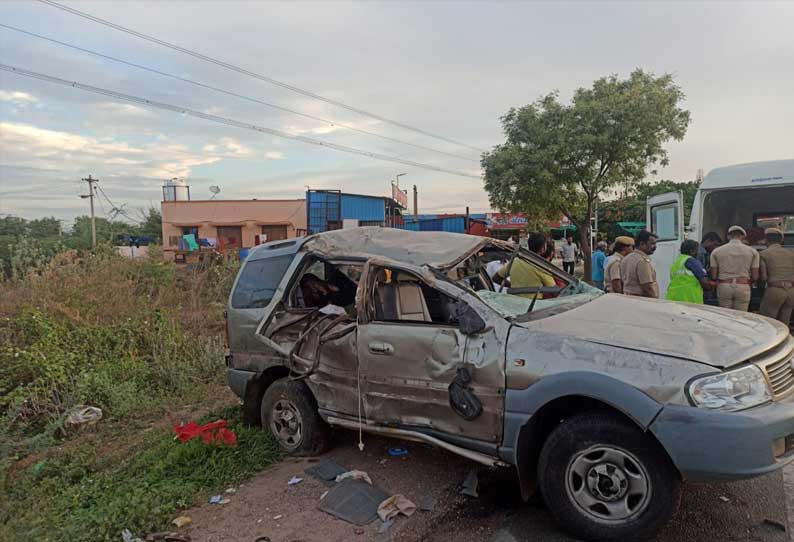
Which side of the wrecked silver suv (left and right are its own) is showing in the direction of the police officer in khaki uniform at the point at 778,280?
left

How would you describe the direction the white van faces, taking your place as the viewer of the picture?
facing away from the viewer

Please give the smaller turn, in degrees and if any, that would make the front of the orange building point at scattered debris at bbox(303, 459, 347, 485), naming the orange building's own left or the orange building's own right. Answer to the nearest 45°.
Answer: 0° — it already faces it

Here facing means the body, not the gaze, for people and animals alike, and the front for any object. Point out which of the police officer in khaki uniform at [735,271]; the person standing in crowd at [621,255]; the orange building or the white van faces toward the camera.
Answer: the orange building

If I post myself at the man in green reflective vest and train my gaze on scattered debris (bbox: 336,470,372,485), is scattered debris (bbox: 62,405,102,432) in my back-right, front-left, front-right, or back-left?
front-right

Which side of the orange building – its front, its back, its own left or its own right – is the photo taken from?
front

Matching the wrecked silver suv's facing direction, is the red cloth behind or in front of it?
behind
